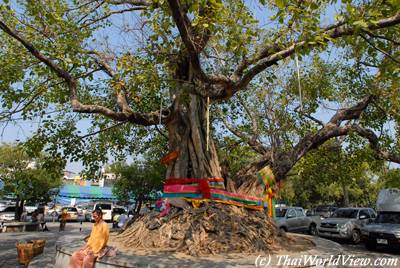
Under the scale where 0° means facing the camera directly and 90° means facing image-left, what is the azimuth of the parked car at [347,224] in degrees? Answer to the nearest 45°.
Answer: approximately 45°

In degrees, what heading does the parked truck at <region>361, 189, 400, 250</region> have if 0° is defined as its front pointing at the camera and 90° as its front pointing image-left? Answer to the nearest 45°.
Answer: approximately 45°

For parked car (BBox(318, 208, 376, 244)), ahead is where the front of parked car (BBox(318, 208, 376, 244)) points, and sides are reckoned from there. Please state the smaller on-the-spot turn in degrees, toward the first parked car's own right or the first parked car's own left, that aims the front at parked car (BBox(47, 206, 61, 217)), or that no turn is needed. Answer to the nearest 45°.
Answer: approximately 45° to the first parked car's own right

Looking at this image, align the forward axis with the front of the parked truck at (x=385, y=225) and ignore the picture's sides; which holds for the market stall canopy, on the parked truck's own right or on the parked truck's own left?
on the parked truck's own right

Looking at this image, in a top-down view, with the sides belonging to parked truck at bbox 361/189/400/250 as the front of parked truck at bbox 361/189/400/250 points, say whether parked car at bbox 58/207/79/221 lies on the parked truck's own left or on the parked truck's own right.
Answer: on the parked truck's own right

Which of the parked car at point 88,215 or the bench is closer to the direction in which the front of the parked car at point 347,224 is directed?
the bench

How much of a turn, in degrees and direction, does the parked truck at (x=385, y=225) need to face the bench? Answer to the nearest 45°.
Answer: approximately 45° to its right

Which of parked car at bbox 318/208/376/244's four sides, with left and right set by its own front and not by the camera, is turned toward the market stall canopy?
right

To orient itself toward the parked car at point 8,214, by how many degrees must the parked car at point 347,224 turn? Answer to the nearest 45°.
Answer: approximately 45° to its right
